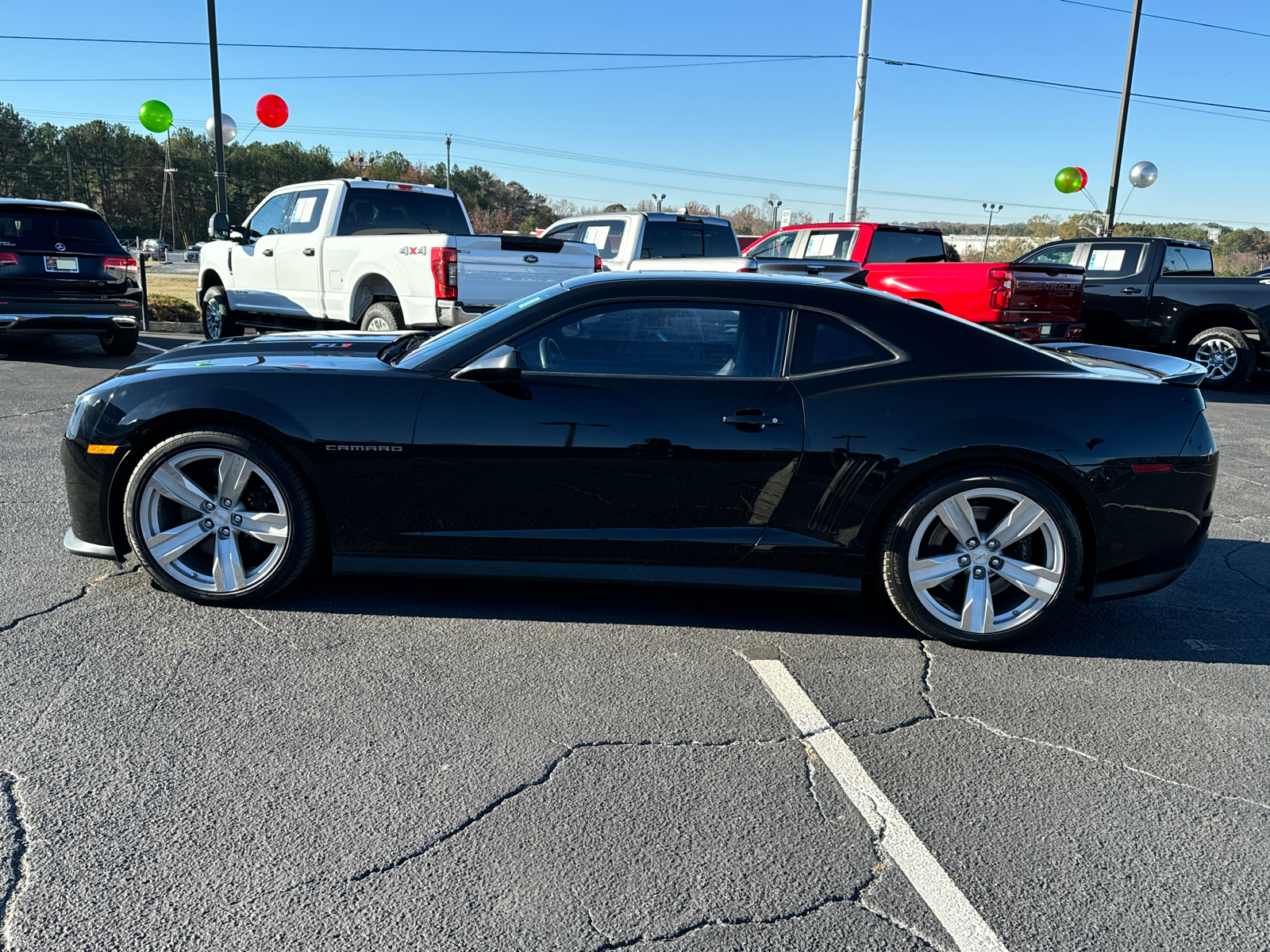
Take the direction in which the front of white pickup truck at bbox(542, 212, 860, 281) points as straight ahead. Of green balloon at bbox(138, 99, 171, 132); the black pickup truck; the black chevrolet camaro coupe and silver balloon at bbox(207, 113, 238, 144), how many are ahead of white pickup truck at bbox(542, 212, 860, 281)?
2

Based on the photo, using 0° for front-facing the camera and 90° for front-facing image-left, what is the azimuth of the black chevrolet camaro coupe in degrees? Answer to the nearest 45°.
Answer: approximately 90°

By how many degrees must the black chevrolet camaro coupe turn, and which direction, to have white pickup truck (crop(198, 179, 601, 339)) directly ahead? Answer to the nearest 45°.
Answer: approximately 45° to its right

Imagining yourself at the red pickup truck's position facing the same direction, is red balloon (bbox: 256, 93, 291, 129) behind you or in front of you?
in front

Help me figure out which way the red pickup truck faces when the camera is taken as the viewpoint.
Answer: facing away from the viewer and to the left of the viewer

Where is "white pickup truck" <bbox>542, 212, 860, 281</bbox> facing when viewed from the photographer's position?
facing away from the viewer and to the left of the viewer

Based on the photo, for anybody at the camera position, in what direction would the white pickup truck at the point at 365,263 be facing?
facing away from the viewer and to the left of the viewer

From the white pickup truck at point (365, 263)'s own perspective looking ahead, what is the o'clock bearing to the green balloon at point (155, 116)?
The green balloon is roughly at 1 o'clock from the white pickup truck.

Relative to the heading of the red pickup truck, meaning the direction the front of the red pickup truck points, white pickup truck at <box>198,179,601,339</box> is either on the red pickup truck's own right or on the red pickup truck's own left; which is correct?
on the red pickup truck's own left
